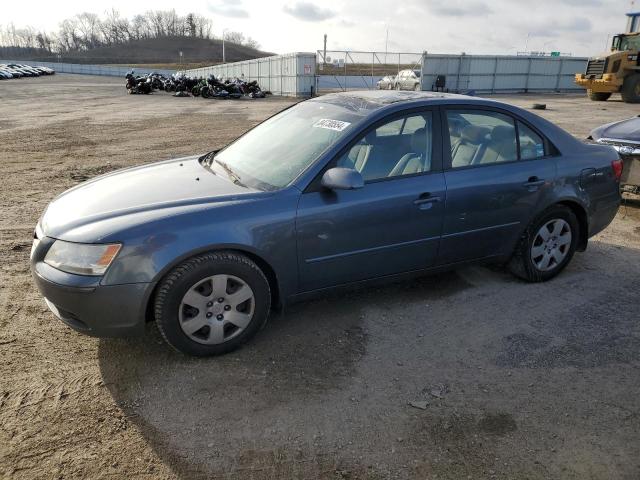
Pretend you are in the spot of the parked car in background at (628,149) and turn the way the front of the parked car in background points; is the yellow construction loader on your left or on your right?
on your right

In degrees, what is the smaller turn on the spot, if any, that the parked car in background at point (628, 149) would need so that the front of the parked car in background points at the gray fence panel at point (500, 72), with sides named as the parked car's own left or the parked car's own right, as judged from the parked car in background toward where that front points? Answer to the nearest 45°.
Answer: approximately 135° to the parked car's own right

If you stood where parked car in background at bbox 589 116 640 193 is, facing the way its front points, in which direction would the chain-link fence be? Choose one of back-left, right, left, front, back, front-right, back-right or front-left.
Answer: right

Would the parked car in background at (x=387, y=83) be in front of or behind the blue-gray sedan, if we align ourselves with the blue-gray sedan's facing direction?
behind

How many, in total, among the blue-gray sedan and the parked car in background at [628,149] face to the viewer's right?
0

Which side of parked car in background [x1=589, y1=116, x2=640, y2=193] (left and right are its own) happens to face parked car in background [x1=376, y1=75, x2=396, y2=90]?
right

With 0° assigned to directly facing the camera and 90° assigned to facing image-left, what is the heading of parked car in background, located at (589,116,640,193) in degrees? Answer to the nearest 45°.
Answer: approximately 45°

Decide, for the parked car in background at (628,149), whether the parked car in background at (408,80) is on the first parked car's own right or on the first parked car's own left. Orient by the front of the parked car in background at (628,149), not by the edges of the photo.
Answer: on the first parked car's own right

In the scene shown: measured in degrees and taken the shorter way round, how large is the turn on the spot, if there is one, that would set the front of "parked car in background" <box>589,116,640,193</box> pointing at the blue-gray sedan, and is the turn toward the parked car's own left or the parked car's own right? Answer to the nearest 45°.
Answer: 0° — it already faces it

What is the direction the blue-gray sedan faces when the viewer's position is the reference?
facing the viewer and to the left of the viewer

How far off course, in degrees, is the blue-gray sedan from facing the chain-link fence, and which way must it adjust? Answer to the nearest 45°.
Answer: approximately 135° to its right
